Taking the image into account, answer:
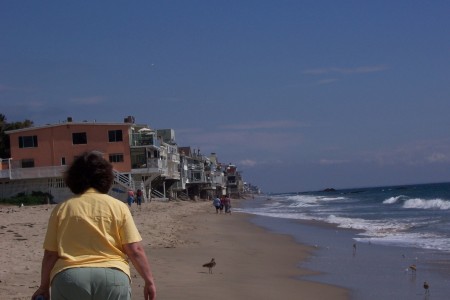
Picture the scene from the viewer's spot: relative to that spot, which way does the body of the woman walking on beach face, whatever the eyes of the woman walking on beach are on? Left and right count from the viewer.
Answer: facing away from the viewer

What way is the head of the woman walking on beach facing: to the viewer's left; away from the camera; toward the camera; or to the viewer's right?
away from the camera

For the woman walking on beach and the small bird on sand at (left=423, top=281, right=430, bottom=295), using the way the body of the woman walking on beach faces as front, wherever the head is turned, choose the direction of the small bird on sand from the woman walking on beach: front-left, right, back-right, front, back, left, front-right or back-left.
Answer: front-right
